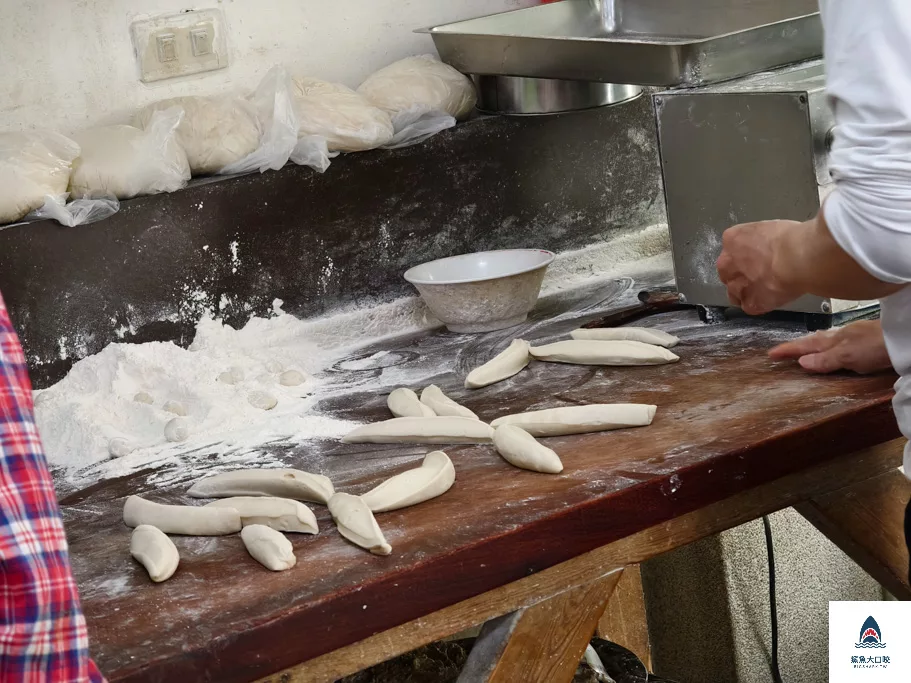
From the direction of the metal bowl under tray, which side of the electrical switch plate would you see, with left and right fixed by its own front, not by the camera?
left

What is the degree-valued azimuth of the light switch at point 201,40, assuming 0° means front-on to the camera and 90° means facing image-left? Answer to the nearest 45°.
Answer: approximately 0°

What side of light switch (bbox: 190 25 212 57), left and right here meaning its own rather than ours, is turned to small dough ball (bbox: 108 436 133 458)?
front

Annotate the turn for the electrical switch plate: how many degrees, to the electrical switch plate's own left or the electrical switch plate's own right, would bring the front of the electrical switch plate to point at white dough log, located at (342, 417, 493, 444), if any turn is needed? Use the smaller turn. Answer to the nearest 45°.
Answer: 0° — it already faces it

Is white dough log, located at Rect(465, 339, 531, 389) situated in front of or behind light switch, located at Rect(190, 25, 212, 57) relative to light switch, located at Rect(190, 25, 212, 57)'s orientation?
in front
